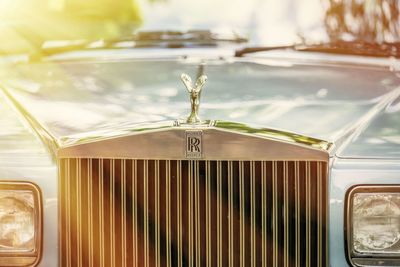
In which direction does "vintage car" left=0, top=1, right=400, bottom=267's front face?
toward the camera

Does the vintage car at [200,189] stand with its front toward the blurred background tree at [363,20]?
no
